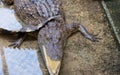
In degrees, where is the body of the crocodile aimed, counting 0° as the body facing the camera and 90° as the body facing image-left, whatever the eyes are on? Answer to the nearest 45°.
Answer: approximately 0°
